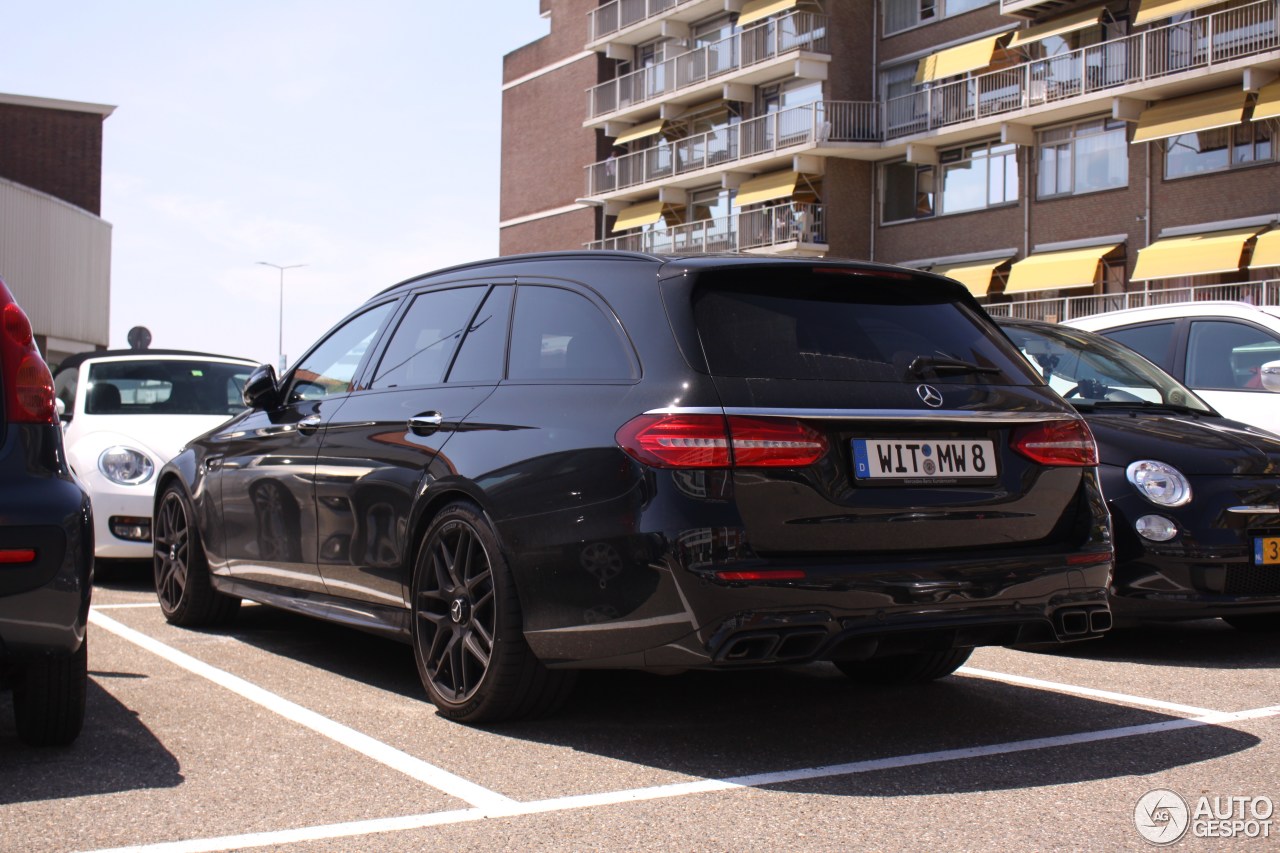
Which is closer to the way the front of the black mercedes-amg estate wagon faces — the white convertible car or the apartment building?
the white convertible car

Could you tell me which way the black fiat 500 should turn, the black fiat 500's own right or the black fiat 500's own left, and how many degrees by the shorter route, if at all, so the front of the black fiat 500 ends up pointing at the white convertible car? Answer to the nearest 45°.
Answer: approximately 135° to the black fiat 500's own right

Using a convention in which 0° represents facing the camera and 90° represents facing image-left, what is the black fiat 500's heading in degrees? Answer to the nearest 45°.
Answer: approximately 315°

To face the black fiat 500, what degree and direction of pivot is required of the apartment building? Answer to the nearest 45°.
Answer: approximately 45° to its left

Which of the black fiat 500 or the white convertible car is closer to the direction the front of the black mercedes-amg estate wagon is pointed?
the white convertible car

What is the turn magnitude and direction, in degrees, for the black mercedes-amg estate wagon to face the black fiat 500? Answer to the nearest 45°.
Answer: approximately 90° to its right

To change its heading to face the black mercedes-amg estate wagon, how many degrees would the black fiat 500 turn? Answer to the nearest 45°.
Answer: approximately 90° to its right

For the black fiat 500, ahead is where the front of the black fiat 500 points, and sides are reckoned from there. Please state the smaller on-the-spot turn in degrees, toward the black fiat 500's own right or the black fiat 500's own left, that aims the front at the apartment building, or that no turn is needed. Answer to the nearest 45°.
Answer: approximately 135° to the black fiat 500's own left

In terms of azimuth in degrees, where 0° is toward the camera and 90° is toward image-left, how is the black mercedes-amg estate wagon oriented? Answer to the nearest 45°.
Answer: approximately 135°

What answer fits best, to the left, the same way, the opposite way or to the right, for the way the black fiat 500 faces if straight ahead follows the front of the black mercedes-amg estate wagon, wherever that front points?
the opposite way

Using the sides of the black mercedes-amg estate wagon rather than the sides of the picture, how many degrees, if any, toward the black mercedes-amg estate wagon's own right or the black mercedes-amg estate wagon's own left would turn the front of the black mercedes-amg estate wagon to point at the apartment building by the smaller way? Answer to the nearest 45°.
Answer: approximately 45° to the black mercedes-amg estate wagon's own right
